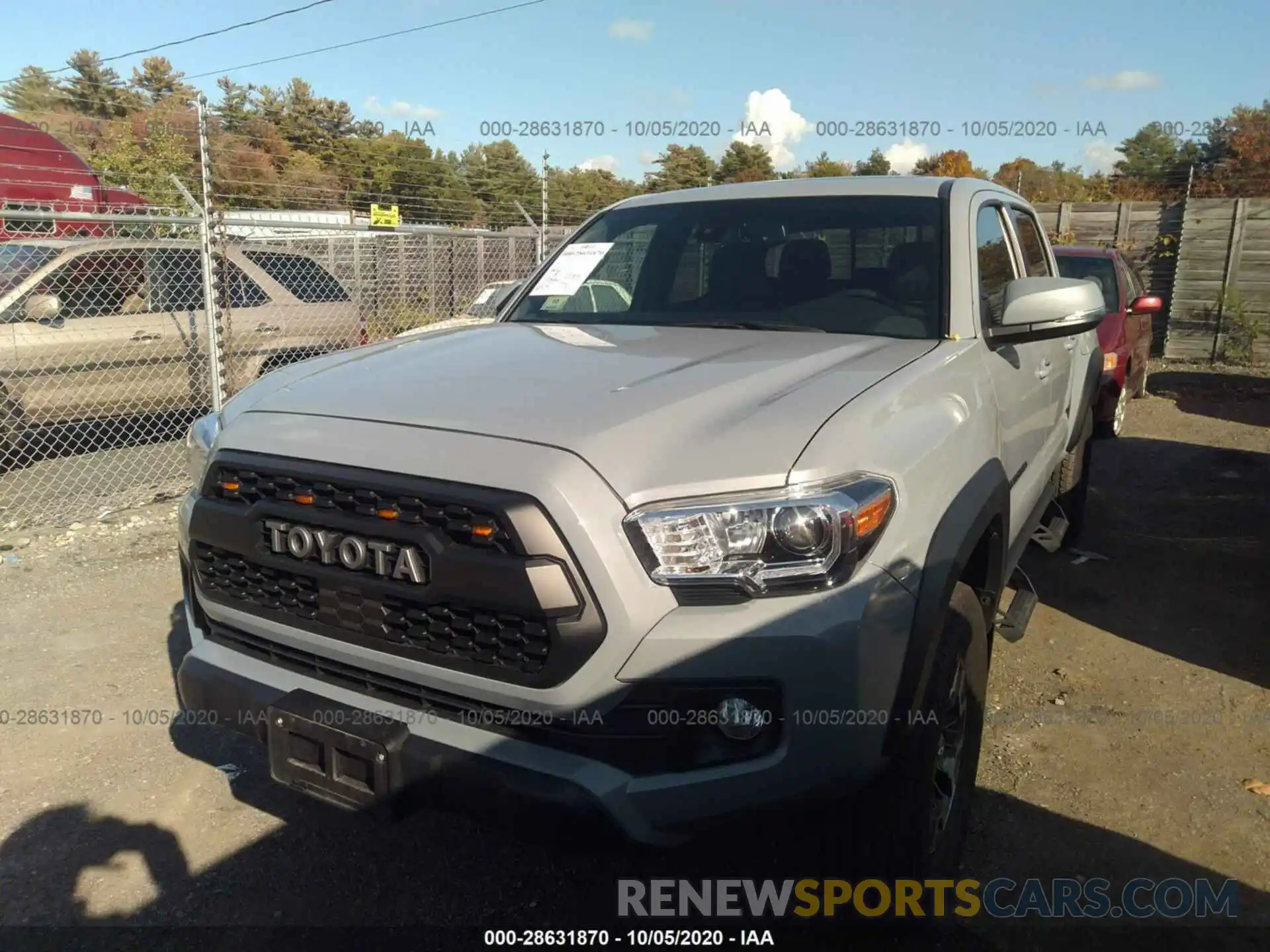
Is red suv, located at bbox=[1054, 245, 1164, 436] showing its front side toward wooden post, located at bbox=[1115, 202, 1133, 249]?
no

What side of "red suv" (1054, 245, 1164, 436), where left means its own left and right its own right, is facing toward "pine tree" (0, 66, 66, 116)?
right

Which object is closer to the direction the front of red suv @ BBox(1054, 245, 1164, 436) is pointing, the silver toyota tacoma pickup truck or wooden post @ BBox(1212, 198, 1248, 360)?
the silver toyota tacoma pickup truck

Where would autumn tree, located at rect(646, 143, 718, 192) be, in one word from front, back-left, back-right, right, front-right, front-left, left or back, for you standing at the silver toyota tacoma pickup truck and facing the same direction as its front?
back-right

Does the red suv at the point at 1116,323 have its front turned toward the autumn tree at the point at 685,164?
no

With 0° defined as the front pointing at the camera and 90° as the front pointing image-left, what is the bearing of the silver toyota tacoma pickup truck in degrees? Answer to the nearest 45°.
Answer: approximately 45°

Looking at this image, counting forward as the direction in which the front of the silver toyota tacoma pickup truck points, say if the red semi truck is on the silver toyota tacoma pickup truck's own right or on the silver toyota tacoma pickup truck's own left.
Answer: on the silver toyota tacoma pickup truck's own right

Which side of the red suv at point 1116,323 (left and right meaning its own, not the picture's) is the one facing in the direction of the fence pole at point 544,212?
right

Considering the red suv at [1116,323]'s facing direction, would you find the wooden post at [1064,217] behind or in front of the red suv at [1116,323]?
behind

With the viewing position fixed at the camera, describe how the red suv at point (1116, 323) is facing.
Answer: facing the viewer

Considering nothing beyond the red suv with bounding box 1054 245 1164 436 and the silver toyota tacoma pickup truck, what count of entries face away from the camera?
0

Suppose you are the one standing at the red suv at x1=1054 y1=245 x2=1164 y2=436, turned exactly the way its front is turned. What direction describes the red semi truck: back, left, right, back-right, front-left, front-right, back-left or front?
right

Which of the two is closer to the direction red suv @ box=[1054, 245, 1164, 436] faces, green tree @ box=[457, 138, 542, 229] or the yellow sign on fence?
the yellow sign on fence

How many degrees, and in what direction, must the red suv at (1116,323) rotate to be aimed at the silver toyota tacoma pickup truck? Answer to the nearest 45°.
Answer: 0° — it already faces it

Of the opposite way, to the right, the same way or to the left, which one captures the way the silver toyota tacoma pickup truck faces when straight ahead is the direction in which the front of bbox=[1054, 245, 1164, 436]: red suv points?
the same way

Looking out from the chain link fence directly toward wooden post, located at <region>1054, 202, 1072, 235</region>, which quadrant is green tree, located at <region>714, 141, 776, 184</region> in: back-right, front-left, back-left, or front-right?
front-left

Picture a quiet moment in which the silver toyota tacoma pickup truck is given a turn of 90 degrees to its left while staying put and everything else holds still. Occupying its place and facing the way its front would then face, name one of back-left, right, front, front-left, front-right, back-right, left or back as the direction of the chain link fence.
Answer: back

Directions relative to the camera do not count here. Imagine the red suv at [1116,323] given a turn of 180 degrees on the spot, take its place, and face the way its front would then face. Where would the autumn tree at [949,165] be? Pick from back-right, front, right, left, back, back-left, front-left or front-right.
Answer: front
